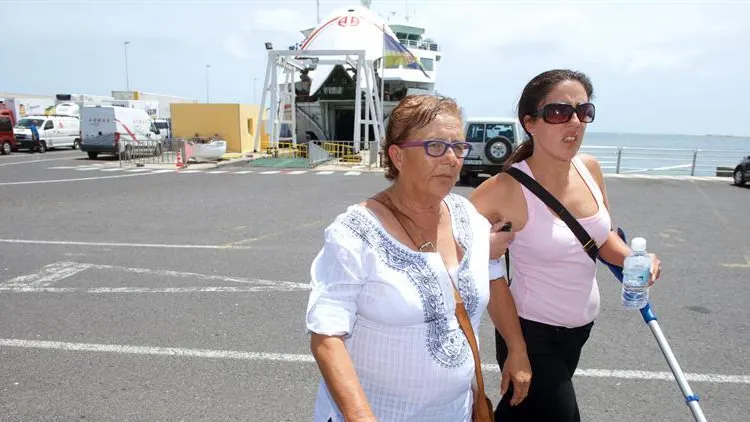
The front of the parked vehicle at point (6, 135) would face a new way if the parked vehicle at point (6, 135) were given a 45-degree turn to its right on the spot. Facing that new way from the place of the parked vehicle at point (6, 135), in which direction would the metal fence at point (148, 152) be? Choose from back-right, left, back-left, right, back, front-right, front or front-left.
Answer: back

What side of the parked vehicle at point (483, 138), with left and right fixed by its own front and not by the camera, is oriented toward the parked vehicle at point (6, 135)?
left

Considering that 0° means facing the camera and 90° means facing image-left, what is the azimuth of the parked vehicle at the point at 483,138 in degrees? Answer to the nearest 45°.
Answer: approximately 180°

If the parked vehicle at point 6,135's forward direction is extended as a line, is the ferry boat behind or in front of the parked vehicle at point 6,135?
behind

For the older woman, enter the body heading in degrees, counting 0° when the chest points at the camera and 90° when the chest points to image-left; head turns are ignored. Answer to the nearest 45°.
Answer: approximately 315°

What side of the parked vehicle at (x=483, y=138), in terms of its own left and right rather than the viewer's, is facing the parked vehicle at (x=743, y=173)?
right

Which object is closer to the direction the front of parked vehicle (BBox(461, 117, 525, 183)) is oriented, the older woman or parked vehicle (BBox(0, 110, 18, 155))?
the parked vehicle

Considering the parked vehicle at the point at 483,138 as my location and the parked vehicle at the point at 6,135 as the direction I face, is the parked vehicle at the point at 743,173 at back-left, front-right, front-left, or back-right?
back-right

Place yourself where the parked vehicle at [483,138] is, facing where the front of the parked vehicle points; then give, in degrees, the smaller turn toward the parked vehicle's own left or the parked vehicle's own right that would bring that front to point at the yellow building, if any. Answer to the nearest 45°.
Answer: approximately 45° to the parked vehicle's own left

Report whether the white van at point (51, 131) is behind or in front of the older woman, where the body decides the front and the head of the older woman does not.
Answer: behind
